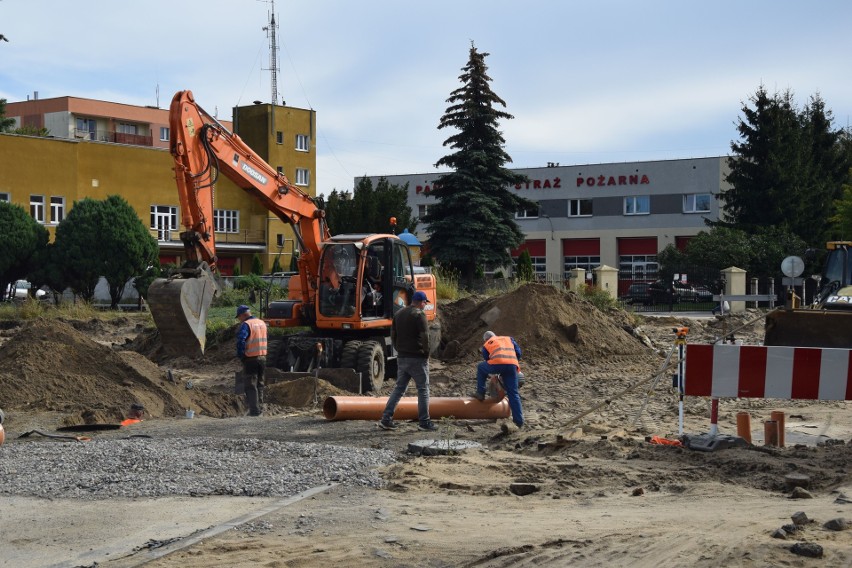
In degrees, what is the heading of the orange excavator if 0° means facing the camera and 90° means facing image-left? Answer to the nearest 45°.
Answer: approximately 45°

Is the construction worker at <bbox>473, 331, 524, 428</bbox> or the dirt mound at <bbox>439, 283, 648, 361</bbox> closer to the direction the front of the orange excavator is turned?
the construction worker

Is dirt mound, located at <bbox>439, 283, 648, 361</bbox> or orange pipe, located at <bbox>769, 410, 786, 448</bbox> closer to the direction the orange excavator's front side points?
the orange pipe

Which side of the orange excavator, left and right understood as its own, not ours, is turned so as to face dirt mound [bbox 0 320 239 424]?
front

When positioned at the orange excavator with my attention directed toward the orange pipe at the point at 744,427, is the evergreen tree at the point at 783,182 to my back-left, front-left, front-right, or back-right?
back-left
